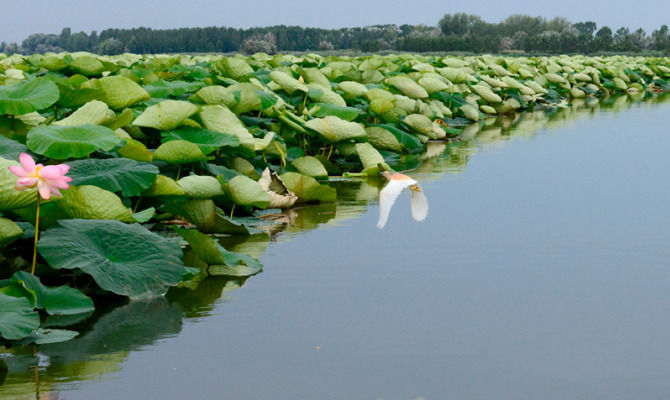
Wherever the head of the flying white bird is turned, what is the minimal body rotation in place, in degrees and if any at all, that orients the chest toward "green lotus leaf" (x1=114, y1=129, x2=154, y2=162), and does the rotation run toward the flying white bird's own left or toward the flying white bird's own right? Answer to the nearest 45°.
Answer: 0° — it already faces it

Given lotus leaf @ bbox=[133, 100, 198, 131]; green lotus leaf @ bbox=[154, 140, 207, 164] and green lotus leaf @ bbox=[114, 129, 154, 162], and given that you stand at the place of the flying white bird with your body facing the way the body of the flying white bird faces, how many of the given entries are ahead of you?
3

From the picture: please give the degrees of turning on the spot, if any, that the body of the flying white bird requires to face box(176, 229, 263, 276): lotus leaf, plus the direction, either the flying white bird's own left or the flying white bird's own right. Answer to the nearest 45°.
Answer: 0° — it already faces it

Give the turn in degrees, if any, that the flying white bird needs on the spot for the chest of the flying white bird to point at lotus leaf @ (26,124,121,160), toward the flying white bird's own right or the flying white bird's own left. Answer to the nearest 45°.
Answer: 0° — it already faces it

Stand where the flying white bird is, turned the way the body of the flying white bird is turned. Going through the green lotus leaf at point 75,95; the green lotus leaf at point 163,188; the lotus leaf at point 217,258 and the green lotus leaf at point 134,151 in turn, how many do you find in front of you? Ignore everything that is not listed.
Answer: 4

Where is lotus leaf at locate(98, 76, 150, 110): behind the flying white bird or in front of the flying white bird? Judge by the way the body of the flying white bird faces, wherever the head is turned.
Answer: in front

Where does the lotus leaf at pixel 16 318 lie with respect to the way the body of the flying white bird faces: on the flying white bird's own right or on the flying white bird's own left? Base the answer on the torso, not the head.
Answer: on the flying white bird's own left

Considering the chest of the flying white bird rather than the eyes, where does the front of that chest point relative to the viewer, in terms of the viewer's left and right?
facing away from the viewer and to the left of the viewer

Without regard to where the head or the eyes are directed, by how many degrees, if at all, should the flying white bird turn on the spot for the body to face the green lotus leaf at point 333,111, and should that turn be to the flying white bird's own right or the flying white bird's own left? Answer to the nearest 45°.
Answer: approximately 45° to the flying white bird's own right

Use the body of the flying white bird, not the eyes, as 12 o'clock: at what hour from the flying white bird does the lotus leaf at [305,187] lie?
The lotus leaf is roughly at 1 o'clock from the flying white bird.

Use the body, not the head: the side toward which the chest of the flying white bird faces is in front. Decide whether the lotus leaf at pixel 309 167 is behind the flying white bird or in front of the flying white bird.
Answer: in front

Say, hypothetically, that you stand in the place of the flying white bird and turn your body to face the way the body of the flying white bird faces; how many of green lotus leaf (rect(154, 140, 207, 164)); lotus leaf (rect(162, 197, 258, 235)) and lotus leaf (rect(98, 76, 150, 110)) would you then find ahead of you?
3

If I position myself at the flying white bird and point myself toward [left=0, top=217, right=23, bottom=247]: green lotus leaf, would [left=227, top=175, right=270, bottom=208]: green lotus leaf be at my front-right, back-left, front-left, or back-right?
front-right

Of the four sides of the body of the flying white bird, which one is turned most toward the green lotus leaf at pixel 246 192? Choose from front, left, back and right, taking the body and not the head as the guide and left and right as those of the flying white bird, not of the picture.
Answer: front

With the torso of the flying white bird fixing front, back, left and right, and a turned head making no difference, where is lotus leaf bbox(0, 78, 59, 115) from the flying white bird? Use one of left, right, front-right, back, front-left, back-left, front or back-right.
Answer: front

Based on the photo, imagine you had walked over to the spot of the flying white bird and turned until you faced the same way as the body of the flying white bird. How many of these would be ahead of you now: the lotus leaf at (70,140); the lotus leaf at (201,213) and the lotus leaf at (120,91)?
3

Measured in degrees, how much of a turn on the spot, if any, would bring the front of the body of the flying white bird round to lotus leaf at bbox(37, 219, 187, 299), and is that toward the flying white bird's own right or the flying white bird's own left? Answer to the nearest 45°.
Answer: approximately 45° to the flying white bird's own left
